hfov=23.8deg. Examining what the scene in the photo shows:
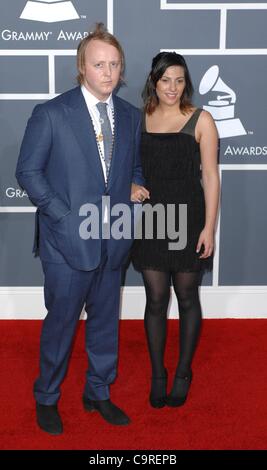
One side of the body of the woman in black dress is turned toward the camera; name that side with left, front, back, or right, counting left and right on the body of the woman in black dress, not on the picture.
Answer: front

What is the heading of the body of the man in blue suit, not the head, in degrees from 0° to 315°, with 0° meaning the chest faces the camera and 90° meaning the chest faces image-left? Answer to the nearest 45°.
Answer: approximately 315°

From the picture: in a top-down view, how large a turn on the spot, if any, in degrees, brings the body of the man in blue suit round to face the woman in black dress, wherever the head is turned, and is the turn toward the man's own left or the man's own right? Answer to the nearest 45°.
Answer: approximately 90° to the man's own left

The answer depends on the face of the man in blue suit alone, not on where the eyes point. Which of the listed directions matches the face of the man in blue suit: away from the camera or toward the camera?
toward the camera

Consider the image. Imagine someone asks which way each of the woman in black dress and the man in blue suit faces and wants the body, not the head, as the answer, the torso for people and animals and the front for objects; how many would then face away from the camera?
0

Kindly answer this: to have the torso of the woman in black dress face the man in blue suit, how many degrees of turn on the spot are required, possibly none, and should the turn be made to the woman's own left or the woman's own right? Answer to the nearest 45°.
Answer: approximately 45° to the woman's own right
